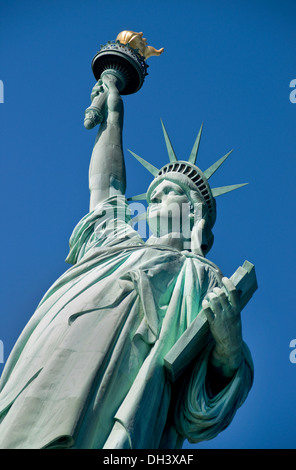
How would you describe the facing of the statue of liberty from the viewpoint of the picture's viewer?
facing the viewer and to the left of the viewer
